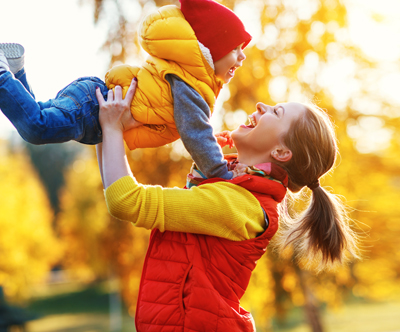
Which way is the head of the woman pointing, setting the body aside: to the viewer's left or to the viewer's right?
to the viewer's left

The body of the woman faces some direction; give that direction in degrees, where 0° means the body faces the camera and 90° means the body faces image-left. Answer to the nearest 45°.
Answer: approximately 90°

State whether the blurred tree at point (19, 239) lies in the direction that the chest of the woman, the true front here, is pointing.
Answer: no

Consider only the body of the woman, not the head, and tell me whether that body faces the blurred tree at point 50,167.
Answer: no
